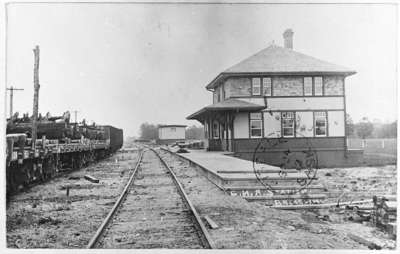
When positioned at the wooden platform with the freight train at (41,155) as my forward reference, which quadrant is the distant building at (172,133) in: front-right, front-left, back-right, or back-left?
front-right

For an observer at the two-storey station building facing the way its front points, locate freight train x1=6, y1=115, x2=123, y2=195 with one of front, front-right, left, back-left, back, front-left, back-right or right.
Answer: front-left

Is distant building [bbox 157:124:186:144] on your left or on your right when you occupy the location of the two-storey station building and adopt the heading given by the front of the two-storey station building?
on your right

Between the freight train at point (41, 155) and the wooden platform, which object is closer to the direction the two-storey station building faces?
the freight train

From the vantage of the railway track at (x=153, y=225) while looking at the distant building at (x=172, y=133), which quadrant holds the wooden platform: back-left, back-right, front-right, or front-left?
front-right

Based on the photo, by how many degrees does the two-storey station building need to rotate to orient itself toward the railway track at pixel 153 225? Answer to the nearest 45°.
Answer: approximately 90° to its left

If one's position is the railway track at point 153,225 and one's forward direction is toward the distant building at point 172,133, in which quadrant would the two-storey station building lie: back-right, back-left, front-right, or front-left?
front-right

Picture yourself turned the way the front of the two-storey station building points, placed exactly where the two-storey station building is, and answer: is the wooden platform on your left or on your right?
on your left

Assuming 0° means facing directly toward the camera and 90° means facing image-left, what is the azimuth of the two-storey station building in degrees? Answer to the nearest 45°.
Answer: approximately 90°

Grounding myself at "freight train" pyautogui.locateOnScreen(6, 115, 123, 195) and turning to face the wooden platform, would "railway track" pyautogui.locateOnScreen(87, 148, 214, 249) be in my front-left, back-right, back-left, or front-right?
front-right
